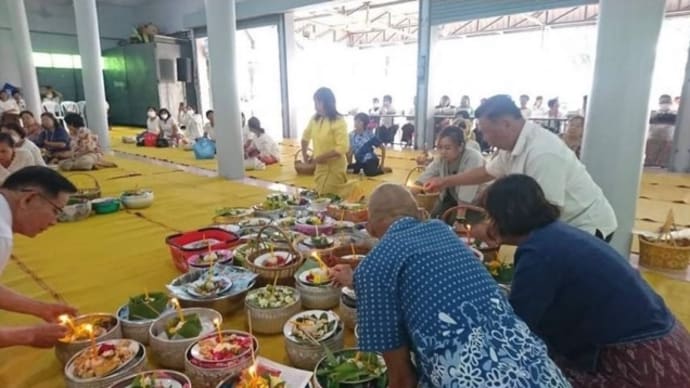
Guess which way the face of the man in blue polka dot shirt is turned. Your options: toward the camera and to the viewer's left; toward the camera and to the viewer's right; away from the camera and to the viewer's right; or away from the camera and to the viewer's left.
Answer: away from the camera and to the viewer's left

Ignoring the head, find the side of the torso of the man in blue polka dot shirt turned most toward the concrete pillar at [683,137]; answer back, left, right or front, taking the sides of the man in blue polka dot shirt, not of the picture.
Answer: right

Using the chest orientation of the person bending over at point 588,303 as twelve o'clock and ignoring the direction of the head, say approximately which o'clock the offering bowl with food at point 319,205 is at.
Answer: The offering bowl with food is roughly at 12 o'clock from the person bending over.

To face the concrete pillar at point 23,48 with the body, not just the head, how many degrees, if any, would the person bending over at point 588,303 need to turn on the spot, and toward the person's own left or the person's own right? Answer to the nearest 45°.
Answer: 0° — they already face it

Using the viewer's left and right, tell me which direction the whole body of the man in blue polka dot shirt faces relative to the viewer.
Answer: facing away from the viewer and to the left of the viewer

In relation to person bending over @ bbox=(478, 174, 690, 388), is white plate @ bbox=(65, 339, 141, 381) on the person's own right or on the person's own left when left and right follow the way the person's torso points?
on the person's own left

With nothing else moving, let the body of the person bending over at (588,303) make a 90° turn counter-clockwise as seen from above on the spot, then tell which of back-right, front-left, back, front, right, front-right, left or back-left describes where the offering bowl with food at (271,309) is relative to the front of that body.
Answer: front-right

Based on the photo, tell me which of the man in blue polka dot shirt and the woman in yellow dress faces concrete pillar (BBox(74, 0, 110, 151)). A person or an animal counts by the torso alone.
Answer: the man in blue polka dot shirt

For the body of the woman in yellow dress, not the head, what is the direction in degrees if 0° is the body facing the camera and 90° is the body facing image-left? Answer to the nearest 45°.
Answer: approximately 45°

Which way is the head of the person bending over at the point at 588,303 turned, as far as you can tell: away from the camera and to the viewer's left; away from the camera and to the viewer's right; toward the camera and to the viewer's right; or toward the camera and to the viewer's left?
away from the camera and to the viewer's left

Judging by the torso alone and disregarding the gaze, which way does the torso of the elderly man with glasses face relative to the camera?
to the viewer's right

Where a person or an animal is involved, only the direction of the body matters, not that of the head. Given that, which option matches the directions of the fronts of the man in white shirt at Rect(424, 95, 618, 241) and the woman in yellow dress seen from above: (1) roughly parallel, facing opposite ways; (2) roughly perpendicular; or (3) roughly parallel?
roughly perpendicular

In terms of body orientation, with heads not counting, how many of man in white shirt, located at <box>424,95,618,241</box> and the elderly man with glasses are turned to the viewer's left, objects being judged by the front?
1

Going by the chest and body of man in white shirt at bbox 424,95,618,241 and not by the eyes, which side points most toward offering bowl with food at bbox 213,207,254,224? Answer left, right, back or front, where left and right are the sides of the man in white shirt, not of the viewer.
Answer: front

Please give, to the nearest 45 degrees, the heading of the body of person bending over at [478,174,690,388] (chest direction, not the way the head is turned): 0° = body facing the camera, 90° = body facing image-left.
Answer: approximately 135°

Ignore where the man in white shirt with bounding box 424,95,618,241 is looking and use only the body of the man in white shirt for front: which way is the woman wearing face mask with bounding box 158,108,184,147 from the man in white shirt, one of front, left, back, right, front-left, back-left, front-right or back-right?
front-right

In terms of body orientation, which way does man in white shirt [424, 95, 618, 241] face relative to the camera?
to the viewer's left

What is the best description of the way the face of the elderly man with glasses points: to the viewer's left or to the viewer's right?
to the viewer's right

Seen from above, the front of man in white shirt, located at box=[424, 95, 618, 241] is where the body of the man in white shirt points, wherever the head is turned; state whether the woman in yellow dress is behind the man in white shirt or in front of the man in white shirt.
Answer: in front
